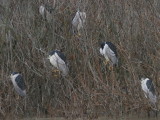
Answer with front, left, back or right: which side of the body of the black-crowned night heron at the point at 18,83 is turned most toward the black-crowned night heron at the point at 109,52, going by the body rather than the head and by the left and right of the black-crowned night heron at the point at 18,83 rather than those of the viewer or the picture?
back

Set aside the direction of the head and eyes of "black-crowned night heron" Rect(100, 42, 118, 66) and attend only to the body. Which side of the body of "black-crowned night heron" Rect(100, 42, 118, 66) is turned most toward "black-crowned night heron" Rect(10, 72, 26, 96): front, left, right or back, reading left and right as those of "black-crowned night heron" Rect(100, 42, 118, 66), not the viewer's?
front

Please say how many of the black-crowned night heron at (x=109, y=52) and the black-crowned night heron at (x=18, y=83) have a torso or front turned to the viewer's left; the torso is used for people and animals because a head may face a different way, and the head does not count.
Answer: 2

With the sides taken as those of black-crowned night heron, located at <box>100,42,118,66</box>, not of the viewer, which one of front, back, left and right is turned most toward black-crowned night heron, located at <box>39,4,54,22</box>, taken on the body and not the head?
front

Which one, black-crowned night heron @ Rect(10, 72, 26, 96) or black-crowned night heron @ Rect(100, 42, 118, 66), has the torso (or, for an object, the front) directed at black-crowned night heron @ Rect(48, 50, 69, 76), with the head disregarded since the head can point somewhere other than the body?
black-crowned night heron @ Rect(100, 42, 118, 66)

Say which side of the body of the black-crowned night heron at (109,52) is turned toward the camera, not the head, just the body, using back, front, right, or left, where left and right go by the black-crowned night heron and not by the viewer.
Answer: left

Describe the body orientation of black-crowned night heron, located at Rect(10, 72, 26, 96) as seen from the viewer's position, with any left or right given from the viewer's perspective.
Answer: facing to the left of the viewer
